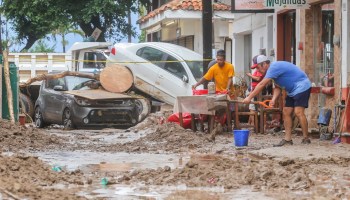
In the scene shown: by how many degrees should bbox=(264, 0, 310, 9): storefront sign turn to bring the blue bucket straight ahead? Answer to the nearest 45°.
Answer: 0° — it already faces it

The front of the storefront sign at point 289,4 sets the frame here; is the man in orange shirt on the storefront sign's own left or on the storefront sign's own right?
on the storefront sign's own right

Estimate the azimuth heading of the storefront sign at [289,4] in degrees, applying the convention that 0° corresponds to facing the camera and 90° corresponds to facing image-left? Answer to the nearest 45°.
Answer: approximately 0°
